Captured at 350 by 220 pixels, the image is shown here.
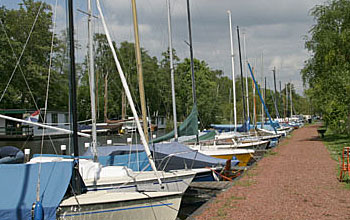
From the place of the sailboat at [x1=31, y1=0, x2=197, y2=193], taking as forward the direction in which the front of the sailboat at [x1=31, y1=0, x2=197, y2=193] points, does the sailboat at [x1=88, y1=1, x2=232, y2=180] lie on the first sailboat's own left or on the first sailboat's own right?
on the first sailboat's own left

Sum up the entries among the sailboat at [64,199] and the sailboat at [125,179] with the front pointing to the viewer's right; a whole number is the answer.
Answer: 2

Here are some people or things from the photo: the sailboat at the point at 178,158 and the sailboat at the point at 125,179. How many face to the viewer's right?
2

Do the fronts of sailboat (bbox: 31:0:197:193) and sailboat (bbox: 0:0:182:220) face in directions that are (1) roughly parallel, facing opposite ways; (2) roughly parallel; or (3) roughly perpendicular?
roughly parallel

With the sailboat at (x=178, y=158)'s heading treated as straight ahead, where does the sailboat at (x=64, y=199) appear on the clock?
the sailboat at (x=64, y=199) is roughly at 4 o'clock from the sailboat at (x=178, y=158).

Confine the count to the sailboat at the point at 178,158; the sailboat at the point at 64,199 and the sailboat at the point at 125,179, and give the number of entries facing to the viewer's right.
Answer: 3

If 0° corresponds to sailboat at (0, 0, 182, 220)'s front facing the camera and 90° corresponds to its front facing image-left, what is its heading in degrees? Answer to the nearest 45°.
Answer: approximately 270°

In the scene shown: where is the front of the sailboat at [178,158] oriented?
to the viewer's right

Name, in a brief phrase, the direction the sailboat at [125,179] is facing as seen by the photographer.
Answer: facing to the right of the viewer

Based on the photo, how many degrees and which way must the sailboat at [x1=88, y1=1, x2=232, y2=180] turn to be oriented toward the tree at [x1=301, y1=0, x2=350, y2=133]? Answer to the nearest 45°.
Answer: approximately 45° to its left

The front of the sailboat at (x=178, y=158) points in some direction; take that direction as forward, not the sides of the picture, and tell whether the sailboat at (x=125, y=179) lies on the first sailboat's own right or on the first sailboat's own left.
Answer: on the first sailboat's own right
